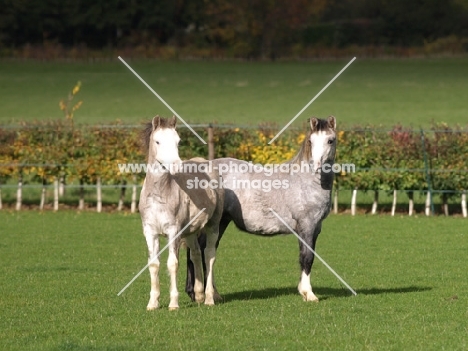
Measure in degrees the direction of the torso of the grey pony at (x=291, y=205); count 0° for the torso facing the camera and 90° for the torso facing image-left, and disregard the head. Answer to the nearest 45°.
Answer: approximately 270°

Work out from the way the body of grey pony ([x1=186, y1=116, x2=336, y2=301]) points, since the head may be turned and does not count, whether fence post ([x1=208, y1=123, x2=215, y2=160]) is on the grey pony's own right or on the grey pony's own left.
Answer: on the grey pony's own left

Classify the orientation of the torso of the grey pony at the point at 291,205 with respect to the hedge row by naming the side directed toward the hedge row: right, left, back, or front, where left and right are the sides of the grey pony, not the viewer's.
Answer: left
